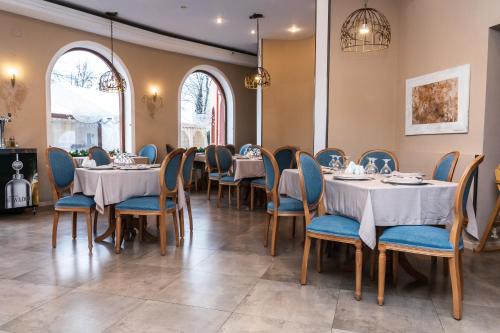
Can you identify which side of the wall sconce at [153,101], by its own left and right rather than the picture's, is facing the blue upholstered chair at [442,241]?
front

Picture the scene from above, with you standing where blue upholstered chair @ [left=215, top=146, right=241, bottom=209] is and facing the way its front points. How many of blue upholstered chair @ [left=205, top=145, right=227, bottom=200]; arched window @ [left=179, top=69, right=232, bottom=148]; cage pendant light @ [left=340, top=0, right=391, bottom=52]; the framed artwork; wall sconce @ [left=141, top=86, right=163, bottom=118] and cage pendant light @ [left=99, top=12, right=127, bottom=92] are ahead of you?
2

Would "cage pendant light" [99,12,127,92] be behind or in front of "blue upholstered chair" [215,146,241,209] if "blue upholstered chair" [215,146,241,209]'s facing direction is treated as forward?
behind

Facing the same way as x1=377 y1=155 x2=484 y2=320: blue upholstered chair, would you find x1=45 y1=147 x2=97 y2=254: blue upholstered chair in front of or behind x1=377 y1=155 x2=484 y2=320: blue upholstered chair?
in front

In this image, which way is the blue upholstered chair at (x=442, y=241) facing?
to the viewer's left

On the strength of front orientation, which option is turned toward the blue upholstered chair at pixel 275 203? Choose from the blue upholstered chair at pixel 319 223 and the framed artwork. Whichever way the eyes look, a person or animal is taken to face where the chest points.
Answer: the framed artwork

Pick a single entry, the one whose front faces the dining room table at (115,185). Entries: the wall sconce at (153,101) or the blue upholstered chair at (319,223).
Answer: the wall sconce

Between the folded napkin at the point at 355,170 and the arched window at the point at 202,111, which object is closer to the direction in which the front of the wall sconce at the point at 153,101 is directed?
the folded napkin

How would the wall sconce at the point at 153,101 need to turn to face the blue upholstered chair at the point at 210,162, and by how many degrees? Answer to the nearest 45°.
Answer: approximately 45° to its left

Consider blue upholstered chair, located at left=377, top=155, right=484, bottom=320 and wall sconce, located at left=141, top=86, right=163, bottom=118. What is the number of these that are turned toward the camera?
1

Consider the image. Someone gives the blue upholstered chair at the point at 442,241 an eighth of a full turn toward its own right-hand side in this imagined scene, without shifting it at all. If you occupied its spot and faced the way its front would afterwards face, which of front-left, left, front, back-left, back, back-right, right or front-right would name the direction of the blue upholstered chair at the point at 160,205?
front-left

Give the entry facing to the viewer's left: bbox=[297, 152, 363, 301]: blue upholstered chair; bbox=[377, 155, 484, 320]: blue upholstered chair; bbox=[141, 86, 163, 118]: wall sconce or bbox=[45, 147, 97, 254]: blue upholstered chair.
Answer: bbox=[377, 155, 484, 320]: blue upholstered chair

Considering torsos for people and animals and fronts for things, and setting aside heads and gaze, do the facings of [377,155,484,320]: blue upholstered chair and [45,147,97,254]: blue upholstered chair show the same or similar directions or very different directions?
very different directions

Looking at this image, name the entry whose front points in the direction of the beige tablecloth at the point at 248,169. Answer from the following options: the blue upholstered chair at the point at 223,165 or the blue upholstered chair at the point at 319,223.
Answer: the blue upholstered chair at the point at 223,165
